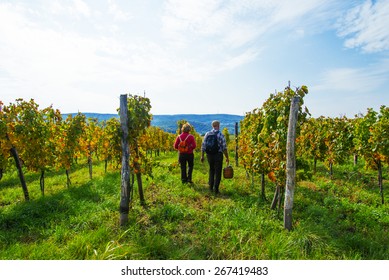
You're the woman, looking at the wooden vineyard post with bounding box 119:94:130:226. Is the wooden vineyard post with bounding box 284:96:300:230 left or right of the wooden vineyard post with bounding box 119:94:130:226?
left

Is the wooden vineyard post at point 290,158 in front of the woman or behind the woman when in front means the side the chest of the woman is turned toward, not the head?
behind

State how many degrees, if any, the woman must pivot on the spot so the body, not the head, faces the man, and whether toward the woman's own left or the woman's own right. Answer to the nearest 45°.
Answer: approximately 135° to the woman's own right

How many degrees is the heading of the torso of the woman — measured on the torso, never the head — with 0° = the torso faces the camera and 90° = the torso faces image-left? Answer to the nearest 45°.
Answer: approximately 180°

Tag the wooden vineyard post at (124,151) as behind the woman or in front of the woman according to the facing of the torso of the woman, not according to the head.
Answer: behind
